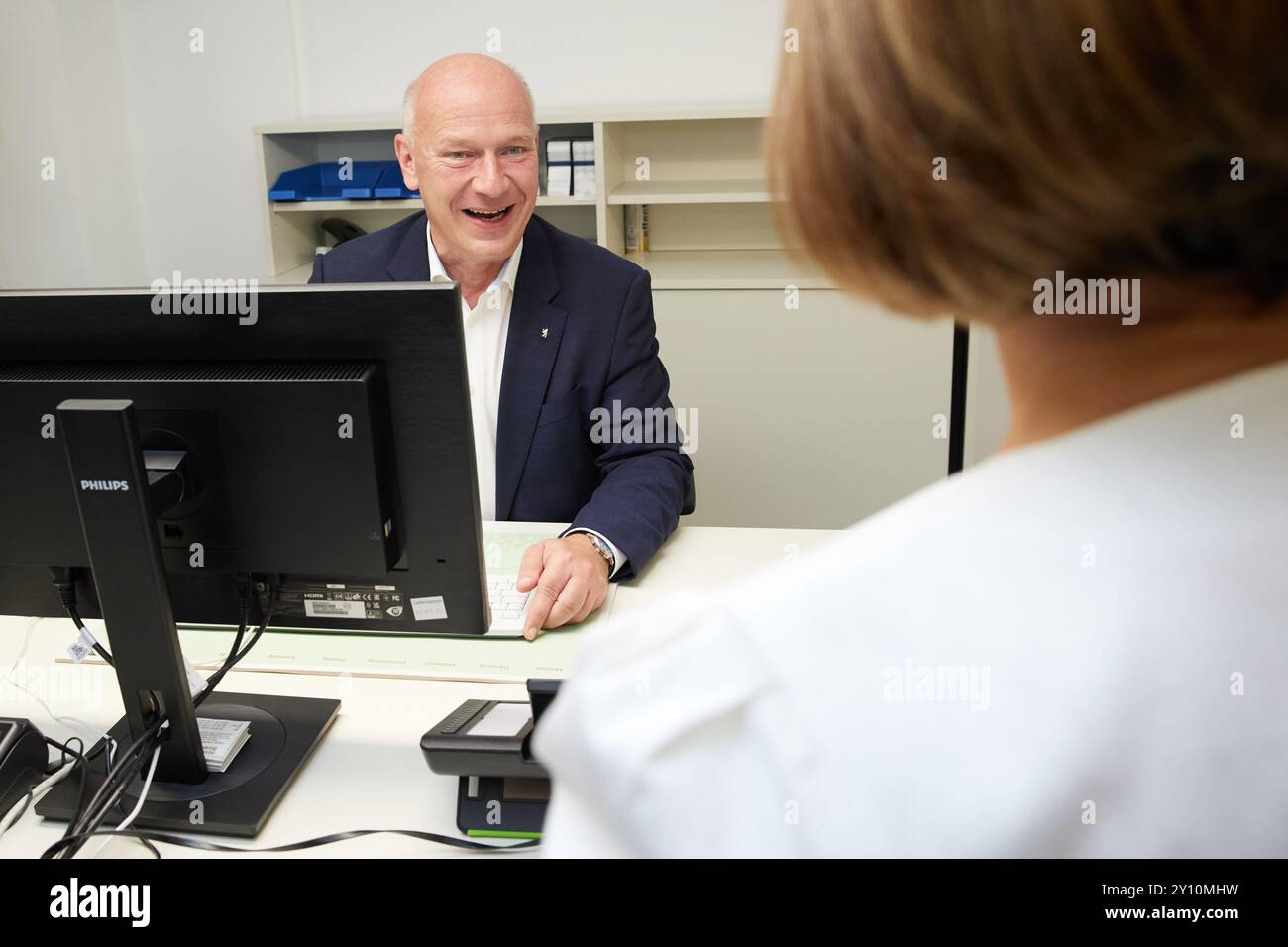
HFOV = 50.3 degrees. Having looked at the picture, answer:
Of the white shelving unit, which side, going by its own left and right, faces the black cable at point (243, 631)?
front

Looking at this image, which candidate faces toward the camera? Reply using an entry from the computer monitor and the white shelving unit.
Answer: the white shelving unit

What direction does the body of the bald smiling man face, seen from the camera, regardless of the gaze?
toward the camera

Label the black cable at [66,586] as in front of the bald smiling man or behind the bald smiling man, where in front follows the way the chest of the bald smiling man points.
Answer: in front

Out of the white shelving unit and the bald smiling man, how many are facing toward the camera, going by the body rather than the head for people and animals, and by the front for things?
2

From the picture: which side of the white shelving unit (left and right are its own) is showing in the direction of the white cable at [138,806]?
front

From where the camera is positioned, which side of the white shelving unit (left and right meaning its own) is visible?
front

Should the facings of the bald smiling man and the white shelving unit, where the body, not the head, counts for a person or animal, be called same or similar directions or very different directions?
same or similar directions

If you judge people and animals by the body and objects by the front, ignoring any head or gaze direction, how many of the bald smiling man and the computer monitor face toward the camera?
1

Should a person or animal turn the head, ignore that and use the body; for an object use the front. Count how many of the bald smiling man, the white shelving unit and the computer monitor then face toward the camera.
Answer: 2

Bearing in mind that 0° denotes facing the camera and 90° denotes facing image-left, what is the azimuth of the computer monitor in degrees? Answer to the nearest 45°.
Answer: approximately 225°
